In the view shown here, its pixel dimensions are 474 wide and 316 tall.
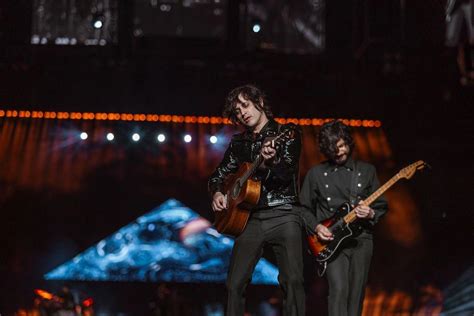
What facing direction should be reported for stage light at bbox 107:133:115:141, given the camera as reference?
facing the viewer

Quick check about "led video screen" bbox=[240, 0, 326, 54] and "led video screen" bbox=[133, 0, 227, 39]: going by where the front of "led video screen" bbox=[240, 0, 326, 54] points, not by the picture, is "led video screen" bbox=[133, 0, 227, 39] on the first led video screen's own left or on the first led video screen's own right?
on the first led video screen's own right

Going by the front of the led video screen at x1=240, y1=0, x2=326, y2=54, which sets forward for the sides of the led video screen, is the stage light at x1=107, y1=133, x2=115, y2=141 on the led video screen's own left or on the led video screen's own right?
on the led video screen's own right

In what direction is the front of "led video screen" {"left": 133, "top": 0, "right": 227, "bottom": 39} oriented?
toward the camera

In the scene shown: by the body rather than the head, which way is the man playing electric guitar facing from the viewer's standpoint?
toward the camera

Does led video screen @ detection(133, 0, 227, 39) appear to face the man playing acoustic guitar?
yes

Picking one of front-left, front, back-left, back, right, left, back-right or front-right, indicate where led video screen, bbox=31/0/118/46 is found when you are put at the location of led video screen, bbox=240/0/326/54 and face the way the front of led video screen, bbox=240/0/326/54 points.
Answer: right

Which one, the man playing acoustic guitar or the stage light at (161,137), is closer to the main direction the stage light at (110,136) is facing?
the man playing acoustic guitar

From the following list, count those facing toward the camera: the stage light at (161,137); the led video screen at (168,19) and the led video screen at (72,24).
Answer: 3
